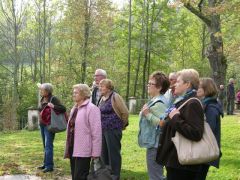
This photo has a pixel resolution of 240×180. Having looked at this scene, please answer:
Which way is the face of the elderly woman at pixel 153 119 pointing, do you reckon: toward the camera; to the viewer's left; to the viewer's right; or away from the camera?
to the viewer's left

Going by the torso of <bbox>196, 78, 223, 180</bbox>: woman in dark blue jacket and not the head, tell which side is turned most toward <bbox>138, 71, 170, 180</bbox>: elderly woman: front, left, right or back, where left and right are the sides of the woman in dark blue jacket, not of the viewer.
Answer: front

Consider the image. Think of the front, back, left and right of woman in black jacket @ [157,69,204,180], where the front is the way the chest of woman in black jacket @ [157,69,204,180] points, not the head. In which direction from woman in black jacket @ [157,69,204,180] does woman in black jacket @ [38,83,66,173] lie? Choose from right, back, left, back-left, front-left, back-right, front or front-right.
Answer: front-right

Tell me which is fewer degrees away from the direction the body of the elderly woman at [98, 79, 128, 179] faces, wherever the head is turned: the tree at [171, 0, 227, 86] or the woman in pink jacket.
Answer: the woman in pink jacket

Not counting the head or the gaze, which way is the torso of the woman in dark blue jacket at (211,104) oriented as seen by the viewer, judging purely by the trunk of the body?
to the viewer's left

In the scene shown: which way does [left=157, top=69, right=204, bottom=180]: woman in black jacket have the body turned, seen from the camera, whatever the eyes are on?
to the viewer's left

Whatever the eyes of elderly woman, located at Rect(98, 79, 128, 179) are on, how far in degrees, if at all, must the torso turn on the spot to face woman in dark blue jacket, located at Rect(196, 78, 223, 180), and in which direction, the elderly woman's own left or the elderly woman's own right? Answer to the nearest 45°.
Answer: approximately 90° to the elderly woman's own left

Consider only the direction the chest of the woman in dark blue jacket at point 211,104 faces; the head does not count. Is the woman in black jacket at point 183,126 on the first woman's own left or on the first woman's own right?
on the first woman's own left

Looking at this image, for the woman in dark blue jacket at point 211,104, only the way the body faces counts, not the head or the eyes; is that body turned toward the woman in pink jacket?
yes

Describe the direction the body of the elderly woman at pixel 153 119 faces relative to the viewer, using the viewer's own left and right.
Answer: facing to the left of the viewer

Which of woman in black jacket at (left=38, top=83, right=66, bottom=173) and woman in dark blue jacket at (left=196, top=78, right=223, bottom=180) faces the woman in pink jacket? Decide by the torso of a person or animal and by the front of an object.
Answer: woman in dark blue jacket at (left=196, top=78, right=223, bottom=180)
